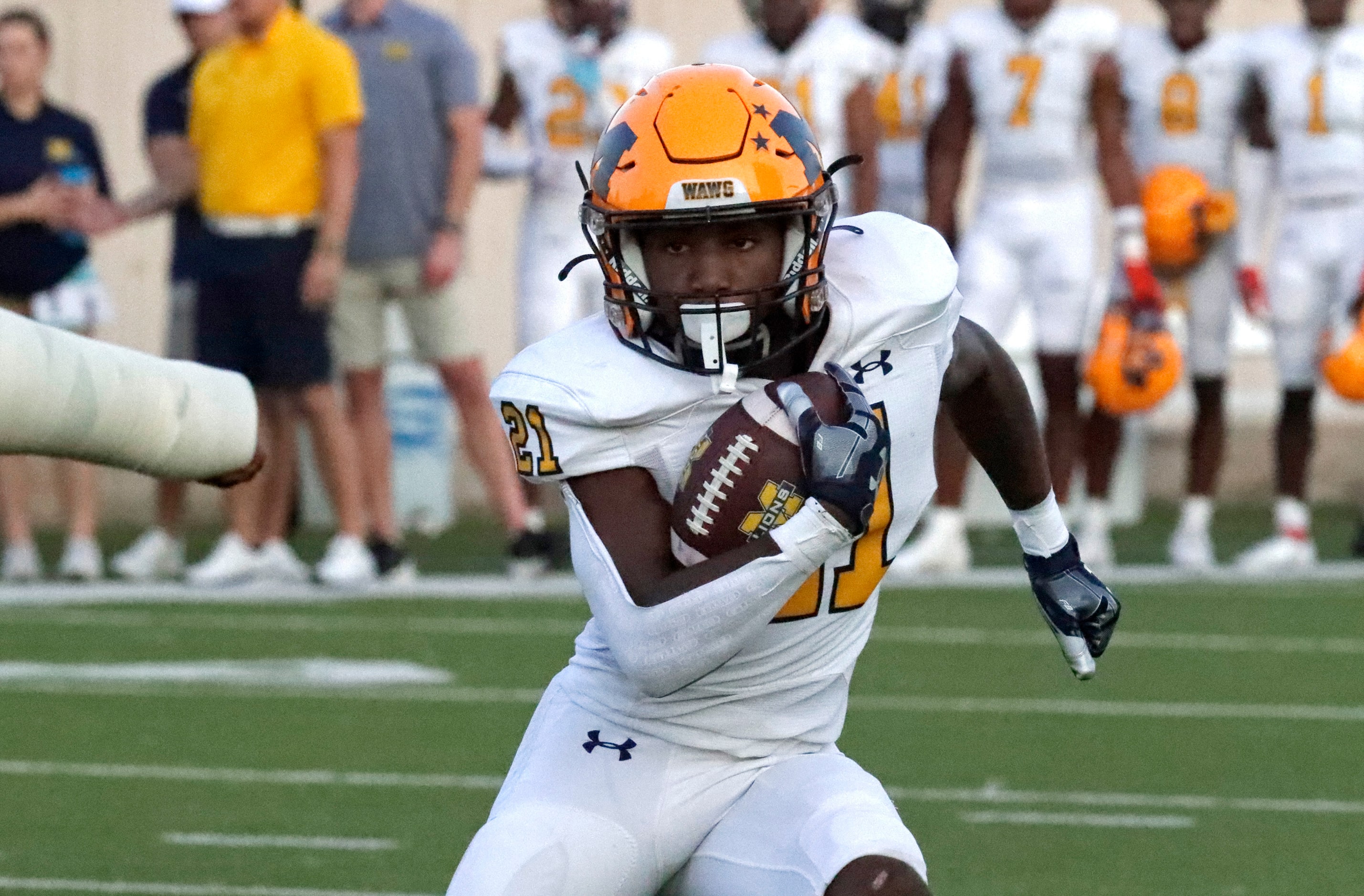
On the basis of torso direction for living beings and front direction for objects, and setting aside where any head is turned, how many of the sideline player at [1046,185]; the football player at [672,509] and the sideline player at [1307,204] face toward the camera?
3

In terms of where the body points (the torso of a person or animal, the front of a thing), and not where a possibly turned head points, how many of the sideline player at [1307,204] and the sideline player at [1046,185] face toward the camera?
2

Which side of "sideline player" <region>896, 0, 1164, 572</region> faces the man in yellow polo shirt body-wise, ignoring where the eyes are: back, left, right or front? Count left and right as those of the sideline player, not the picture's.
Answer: right

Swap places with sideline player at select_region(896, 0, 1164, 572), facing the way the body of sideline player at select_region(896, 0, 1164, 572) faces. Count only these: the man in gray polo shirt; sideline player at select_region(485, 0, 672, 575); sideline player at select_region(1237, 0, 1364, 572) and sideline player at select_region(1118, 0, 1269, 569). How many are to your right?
2

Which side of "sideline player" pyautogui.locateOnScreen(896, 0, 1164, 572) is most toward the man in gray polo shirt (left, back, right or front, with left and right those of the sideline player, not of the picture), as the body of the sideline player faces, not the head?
right

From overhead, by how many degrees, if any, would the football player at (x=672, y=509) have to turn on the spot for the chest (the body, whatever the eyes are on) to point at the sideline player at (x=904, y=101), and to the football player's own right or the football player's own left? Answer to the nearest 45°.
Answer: approximately 180°

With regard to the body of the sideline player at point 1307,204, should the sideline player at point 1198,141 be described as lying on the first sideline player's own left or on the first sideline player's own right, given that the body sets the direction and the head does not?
on the first sideline player's own right

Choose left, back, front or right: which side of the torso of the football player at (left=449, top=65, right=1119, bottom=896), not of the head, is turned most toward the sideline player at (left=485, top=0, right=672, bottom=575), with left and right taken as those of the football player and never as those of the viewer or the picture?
back
